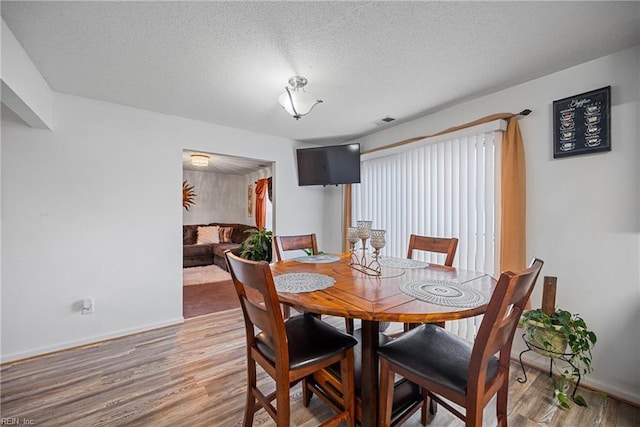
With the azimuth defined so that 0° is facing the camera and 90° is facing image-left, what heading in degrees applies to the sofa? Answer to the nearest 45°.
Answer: approximately 0°

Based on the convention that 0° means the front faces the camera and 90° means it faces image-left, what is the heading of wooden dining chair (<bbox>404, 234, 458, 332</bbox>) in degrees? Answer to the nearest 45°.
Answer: approximately 45°

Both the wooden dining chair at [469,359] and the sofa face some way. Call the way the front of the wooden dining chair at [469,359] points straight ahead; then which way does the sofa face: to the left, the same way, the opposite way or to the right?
the opposite way

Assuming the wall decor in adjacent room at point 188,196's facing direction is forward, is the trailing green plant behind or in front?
in front

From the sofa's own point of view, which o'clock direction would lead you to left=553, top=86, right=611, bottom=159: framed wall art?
The framed wall art is roughly at 11 o'clock from the sofa.

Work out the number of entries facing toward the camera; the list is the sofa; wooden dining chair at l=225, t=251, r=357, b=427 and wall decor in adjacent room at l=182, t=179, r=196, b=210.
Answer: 2

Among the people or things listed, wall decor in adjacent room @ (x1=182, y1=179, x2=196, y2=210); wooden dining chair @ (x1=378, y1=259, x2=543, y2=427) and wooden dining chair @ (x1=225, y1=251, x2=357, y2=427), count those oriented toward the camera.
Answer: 1

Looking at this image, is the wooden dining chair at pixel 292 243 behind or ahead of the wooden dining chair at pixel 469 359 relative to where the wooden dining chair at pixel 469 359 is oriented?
ahead

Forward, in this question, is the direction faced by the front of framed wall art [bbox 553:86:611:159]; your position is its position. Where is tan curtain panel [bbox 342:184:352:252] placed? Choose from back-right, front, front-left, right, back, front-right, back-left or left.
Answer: front-right

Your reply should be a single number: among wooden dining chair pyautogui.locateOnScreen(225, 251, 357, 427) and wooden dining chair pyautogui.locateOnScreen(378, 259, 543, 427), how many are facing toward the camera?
0

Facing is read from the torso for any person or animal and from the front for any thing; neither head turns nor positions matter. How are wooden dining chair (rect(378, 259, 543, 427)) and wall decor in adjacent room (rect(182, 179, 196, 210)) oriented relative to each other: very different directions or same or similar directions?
very different directions

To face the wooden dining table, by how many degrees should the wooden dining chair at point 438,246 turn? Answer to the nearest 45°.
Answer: approximately 45° to its left
